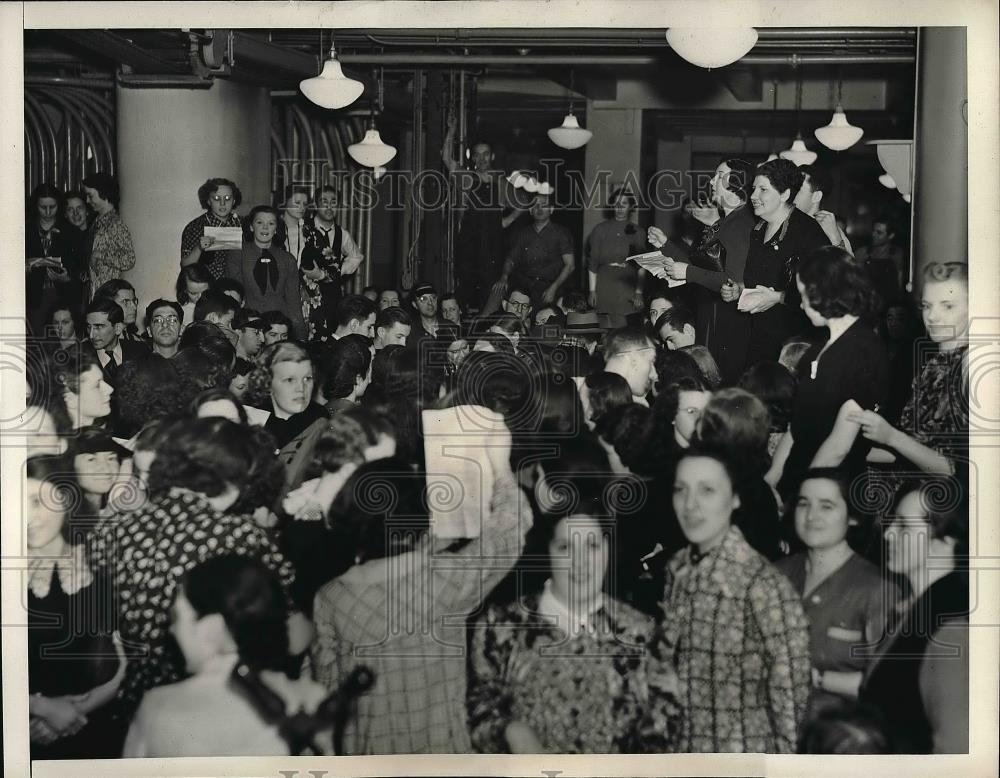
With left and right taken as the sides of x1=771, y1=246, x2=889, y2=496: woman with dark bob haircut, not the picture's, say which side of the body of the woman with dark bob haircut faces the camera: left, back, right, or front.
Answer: left

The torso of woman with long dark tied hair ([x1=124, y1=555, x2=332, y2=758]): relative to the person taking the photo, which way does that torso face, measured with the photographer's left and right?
facing away from the viewer and to the left of the viewer

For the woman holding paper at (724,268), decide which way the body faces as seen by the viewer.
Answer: to the viewer's left

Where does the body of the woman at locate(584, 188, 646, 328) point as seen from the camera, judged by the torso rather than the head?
toward the camera
